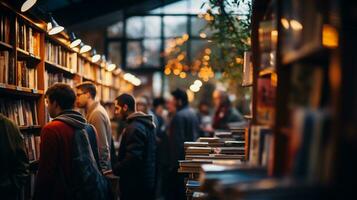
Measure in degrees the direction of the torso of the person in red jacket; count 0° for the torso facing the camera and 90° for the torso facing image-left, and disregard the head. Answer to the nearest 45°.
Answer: approximately 135°

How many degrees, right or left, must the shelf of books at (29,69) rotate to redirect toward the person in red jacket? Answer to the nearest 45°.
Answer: approximately 45° to its right

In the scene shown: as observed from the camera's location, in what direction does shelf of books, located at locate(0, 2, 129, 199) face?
facing the viewer and to the right of the viewer

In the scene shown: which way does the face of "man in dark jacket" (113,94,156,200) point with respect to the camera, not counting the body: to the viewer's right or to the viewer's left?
to the viewer's left

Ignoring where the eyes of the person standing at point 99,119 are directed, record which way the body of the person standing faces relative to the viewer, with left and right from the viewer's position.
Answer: facing to the left of the viewer

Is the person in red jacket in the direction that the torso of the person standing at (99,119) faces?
no

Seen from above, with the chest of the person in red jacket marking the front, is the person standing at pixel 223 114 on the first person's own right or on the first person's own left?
on the first person's own right
